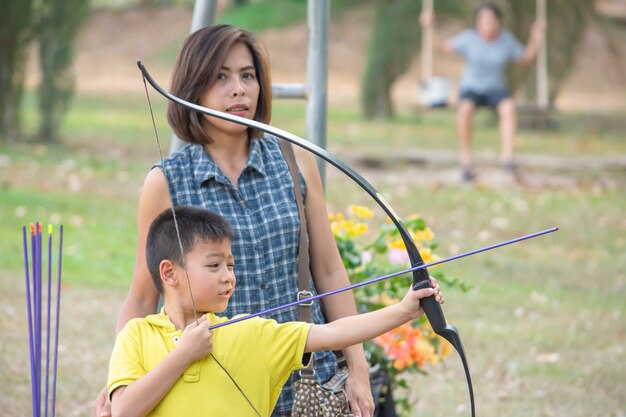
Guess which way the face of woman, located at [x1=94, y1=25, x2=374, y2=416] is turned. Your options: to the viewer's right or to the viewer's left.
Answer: to the viewer's right

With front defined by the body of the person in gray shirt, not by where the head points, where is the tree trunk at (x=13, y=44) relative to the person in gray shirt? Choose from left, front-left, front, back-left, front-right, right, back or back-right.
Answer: right

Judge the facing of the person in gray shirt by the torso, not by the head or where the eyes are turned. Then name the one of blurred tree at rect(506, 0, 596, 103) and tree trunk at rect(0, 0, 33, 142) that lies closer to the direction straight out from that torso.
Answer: the tree trunk

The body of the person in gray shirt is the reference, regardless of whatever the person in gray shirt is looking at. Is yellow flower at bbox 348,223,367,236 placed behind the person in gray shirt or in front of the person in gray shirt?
in front

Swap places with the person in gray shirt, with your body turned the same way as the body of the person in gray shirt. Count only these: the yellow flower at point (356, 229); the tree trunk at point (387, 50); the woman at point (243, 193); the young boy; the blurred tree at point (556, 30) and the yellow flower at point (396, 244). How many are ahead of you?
4

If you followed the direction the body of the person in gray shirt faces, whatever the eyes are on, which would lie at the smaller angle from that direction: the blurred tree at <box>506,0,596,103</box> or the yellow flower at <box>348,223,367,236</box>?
the yellow flower

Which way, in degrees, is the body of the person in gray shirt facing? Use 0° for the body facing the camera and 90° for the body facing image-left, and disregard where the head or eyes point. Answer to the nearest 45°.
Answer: approximately 0°

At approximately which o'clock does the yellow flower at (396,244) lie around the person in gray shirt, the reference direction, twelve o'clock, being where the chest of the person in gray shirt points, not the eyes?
The yellow flower is roughly at 12 o'clock from the person in gray shirt.

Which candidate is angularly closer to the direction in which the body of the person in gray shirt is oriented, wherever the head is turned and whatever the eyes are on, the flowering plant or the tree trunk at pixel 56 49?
the flowering plant

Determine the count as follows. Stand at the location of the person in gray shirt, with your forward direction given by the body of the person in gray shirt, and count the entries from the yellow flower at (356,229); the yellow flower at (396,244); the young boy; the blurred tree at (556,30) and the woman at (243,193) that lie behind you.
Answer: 1

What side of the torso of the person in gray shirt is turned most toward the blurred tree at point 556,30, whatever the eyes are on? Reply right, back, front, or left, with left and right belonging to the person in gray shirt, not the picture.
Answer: back

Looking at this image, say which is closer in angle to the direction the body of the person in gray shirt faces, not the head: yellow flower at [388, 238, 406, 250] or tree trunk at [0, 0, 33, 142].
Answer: the yellow flower

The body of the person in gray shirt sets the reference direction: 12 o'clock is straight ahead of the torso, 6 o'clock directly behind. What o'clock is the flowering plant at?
The flowering plant is roughly at 12 o'clock from the person in gray shirt.

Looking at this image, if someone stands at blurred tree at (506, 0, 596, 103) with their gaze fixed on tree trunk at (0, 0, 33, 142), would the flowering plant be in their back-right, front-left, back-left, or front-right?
front-left

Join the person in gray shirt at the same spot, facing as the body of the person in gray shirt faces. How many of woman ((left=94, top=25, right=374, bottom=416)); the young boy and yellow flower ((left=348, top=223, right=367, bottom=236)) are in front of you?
3

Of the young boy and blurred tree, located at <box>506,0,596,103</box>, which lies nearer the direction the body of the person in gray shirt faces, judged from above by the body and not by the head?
the young boy

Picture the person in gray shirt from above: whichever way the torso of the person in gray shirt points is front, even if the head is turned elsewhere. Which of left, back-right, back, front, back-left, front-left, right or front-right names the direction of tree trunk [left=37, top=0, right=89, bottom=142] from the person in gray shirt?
right

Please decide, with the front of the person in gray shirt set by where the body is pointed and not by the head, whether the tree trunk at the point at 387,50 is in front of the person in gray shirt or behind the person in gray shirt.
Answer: behind

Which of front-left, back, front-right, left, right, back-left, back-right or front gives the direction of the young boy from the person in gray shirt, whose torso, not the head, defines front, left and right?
front

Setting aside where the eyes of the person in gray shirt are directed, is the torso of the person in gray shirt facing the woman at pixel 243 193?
yes

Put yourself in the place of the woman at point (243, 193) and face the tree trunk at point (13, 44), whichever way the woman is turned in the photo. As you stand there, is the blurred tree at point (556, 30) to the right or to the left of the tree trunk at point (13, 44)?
right

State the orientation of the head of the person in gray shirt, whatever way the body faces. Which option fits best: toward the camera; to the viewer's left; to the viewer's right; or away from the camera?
toward the camera
